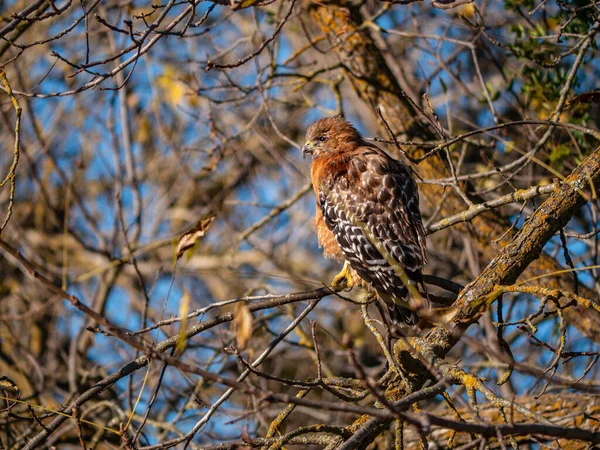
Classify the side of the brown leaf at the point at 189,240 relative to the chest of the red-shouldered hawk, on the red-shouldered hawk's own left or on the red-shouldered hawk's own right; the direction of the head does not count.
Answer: on the red-shouldered hawk's own left

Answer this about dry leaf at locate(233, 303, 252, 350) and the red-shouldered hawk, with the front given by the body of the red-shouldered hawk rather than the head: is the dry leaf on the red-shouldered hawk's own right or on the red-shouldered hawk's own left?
on the red-shouldered hawk's own left

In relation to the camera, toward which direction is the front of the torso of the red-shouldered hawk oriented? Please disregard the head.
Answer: to the viewer's left
